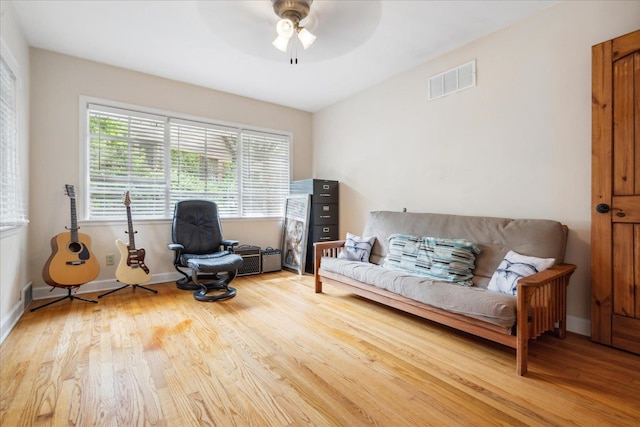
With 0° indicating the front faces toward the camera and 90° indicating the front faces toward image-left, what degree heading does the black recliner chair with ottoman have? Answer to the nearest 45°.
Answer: approximately 315°

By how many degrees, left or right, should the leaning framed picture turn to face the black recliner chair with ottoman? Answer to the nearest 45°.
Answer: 0° — it already faces it

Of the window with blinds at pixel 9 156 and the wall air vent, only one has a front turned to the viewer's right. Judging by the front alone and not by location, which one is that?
the window with blinds

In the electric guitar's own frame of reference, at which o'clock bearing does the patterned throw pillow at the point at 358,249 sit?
The patterned throw pillow is roughly at 10 o'clock from the electric guitar.

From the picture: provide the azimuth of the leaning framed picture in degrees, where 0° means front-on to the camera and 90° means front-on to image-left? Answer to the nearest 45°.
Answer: approximately 45°

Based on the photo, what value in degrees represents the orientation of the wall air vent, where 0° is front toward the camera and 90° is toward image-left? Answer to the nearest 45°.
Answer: approximately 45°

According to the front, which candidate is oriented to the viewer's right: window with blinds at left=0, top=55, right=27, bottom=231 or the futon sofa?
the window with blinds

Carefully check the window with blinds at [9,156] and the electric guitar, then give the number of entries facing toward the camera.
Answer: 1

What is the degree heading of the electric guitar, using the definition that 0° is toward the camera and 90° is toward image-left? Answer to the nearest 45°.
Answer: approximately 0°

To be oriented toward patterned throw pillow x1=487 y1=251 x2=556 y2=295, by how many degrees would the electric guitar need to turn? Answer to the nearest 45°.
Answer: approximately 45° to its left

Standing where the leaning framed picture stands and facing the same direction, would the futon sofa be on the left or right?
on its left

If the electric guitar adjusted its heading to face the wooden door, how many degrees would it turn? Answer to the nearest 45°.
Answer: approximately 45° to its left

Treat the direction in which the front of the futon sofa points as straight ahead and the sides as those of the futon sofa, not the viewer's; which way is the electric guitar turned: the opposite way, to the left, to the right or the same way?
to the left
